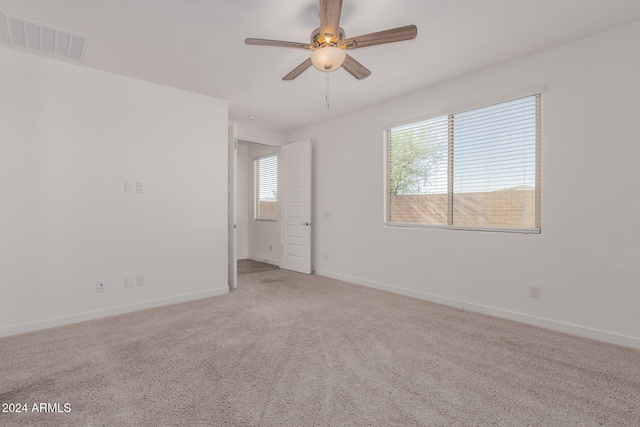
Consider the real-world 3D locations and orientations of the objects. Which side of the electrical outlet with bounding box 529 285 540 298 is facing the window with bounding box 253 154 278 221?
right

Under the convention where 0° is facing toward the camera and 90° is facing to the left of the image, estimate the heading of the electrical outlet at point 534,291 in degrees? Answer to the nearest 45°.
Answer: approximately 0°

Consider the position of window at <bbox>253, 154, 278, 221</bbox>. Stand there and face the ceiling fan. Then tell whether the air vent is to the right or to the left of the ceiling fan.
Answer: right

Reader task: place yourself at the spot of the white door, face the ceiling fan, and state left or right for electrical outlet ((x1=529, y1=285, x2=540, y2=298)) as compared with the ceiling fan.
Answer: left

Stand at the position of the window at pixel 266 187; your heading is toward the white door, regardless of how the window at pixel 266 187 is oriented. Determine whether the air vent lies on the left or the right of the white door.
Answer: right

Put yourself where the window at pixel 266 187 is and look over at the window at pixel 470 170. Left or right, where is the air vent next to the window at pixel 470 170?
right
